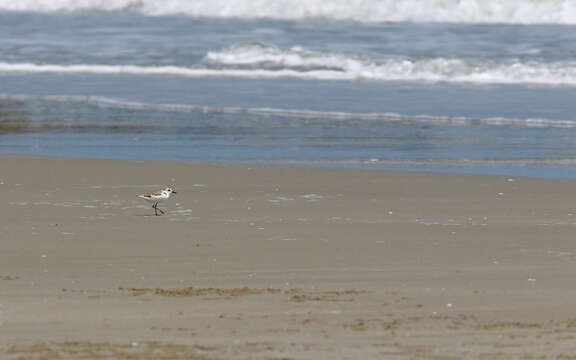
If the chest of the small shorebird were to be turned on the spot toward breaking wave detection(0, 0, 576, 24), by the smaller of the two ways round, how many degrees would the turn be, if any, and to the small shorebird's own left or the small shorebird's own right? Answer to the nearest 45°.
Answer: approximately 90° to the small shorebird's own left

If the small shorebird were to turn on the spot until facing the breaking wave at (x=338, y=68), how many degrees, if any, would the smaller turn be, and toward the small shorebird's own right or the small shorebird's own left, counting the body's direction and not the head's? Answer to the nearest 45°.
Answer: approximately 90° to the small shorebird's own left

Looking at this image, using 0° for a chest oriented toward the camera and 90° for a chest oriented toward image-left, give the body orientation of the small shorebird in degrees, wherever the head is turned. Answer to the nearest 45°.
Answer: approximately 270°
